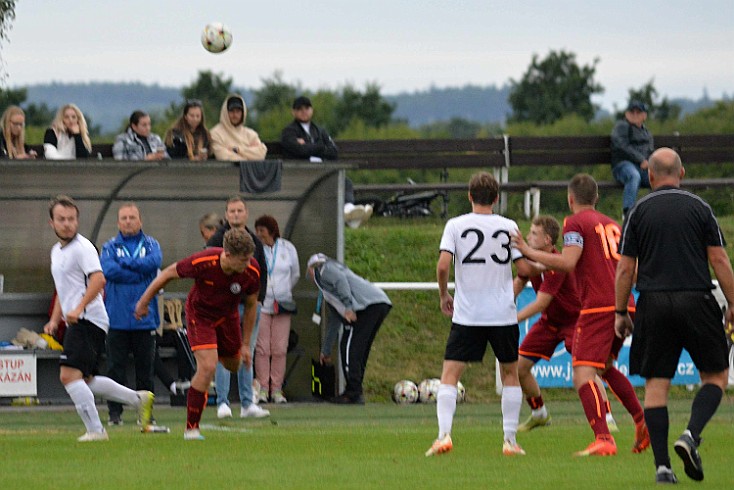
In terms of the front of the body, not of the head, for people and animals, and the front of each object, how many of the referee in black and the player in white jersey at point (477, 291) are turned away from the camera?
2

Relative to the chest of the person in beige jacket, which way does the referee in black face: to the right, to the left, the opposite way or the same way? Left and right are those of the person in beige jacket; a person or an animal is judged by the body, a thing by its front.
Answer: the opposite way

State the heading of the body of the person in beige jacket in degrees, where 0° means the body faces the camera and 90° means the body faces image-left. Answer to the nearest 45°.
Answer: approximately 0°

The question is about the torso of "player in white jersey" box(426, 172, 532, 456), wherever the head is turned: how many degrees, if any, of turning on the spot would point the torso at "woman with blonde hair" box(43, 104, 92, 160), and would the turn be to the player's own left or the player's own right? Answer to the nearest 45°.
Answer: approximately 45° to the player's own left

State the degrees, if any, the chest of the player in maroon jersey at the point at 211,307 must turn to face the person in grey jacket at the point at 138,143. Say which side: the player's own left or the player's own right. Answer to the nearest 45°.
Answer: approximately 135° to the player's own left

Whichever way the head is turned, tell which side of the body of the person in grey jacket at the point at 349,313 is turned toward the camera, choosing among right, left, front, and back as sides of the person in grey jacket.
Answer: left

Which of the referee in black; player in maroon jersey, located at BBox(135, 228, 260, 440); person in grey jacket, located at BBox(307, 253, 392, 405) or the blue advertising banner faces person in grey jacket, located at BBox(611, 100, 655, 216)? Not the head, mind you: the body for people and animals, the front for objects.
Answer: the referee in black

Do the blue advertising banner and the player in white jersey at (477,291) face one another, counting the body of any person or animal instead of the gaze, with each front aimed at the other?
yes

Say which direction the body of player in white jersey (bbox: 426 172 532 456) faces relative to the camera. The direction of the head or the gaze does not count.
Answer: away from the camera
